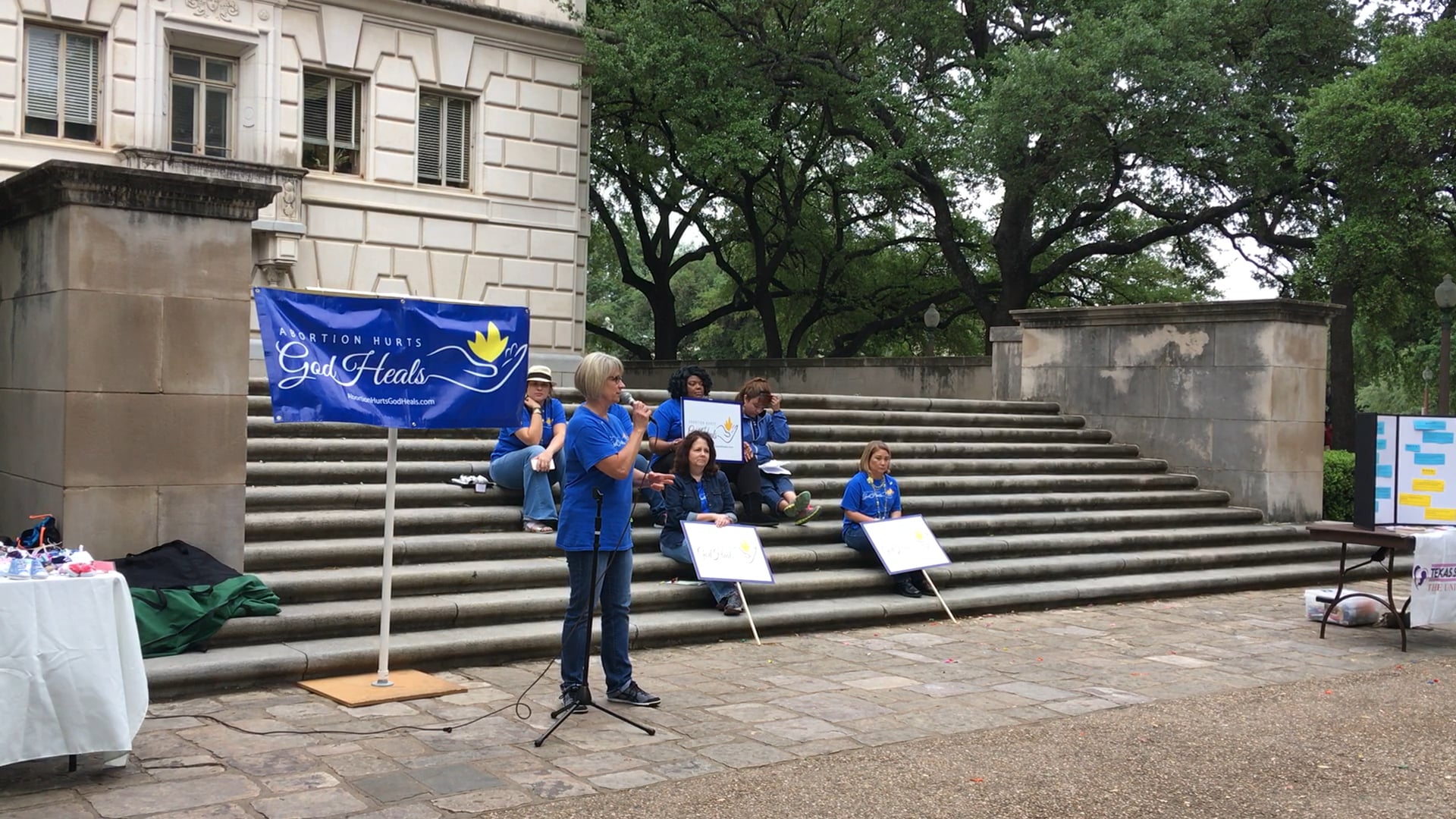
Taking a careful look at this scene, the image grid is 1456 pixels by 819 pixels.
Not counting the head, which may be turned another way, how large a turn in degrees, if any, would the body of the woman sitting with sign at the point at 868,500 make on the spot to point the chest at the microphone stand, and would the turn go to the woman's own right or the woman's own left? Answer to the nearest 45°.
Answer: approximately 45° to the woman's own right

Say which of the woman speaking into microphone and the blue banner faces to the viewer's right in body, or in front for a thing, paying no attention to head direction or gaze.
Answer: the woman speaking into microphone

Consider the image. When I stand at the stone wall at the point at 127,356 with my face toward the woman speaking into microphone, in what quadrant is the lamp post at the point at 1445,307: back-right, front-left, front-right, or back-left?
front-left

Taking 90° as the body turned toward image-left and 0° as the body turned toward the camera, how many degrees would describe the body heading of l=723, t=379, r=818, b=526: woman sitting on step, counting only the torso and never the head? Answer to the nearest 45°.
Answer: approximately 315°

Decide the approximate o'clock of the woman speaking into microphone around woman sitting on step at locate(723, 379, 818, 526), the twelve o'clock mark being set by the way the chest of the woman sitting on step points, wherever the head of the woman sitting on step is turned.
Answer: The woman speaking into microphone is roughly at 2 o'clock from the woman sitting on step.

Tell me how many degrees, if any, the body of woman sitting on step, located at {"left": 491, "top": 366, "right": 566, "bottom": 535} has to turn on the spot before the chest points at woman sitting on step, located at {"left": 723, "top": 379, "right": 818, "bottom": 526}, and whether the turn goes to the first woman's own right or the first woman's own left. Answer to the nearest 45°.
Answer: approximately 45° to the first woman's own left

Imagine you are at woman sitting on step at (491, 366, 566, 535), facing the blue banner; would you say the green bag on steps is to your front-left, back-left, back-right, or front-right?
front-right

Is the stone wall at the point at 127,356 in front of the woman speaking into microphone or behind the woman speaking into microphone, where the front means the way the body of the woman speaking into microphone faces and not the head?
behind

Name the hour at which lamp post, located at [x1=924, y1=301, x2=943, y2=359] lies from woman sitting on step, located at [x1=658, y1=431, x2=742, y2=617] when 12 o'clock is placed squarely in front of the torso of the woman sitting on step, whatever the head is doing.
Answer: The lamp post is roughly at 8 o'clock from the woman sitting on step.

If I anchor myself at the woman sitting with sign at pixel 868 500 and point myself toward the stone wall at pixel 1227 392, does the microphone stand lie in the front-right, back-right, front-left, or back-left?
back-right

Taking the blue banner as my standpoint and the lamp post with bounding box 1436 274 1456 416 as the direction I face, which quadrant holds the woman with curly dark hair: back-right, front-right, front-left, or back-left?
front-left

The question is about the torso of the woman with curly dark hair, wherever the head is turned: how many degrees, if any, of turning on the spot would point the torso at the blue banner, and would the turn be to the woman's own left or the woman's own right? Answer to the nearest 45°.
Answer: approximately 90° to the woman's own right

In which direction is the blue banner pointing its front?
toward the camera

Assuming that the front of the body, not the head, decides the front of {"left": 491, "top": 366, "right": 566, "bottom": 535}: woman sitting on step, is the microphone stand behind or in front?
in front

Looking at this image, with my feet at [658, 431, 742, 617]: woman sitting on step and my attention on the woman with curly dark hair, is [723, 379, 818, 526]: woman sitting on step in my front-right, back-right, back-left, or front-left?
front-right
